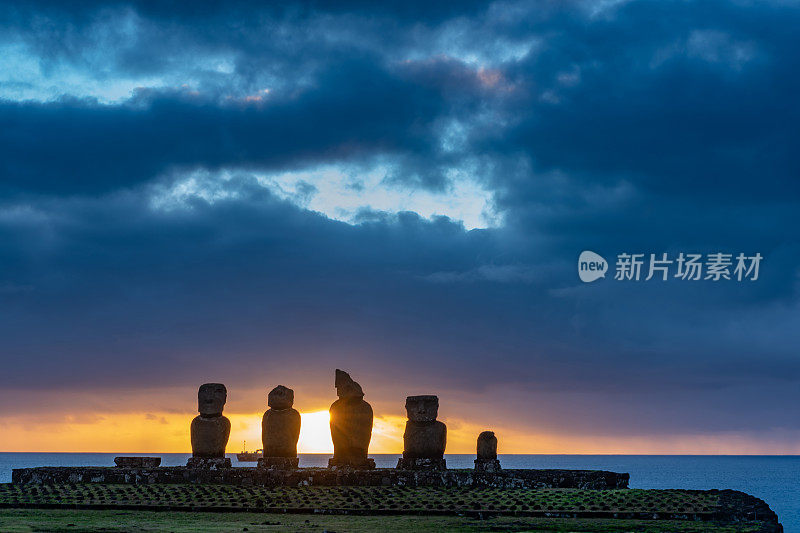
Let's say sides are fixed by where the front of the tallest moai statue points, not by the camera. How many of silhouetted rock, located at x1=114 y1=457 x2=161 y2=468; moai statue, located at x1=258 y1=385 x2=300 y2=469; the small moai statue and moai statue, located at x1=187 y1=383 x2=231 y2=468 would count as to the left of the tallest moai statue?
1

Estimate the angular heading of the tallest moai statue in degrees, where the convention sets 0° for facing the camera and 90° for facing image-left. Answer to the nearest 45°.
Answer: approximately 0°

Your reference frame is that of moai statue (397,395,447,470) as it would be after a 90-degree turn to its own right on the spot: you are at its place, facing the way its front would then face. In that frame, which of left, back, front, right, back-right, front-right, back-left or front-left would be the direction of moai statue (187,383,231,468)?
front

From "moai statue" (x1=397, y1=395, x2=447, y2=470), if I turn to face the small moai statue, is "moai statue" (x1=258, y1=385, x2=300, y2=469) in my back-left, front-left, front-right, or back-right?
back-left

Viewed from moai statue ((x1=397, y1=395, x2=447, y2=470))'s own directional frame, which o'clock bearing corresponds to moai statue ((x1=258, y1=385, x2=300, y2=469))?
moai statue ((x1=258, y1=385, x2=300, y2=469)) is roughly at 3 o'clock from moai statue ((x1=397, y1=395, x2=447, y2=470)).

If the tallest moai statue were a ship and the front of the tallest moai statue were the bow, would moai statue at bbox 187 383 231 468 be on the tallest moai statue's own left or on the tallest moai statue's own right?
on the tallest moai statue's own right

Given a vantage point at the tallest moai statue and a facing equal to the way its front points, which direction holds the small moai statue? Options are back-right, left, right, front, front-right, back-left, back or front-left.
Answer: left

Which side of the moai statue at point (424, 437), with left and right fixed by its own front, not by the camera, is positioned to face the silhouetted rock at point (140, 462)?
right

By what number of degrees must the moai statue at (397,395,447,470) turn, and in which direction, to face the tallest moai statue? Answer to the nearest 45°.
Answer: approximately 90° to its right

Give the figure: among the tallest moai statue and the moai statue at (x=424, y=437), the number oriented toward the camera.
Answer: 2
